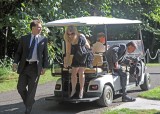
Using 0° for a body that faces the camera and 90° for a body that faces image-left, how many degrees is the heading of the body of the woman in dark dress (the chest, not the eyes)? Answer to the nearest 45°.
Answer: approximately 45°

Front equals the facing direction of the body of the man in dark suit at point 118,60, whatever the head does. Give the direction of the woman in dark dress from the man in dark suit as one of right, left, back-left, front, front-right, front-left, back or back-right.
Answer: back-right

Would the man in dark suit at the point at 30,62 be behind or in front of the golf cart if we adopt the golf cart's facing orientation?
behind

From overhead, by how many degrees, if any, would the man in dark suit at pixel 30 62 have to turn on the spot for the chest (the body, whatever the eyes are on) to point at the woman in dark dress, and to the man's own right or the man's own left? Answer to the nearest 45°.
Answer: approximately 135° to the man's own left

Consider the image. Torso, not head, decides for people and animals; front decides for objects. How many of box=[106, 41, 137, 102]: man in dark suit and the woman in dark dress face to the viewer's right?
1

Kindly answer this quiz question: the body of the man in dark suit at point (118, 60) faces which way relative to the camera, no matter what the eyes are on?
to the viewer's right

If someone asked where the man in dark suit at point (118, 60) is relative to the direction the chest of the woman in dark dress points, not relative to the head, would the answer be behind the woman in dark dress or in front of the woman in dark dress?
behind

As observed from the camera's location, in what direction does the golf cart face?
facing away from the viewer and to the right of the viewer

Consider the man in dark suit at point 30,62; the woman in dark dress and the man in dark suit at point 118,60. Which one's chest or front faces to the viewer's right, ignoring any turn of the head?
the man in dark suit at point 118,60
